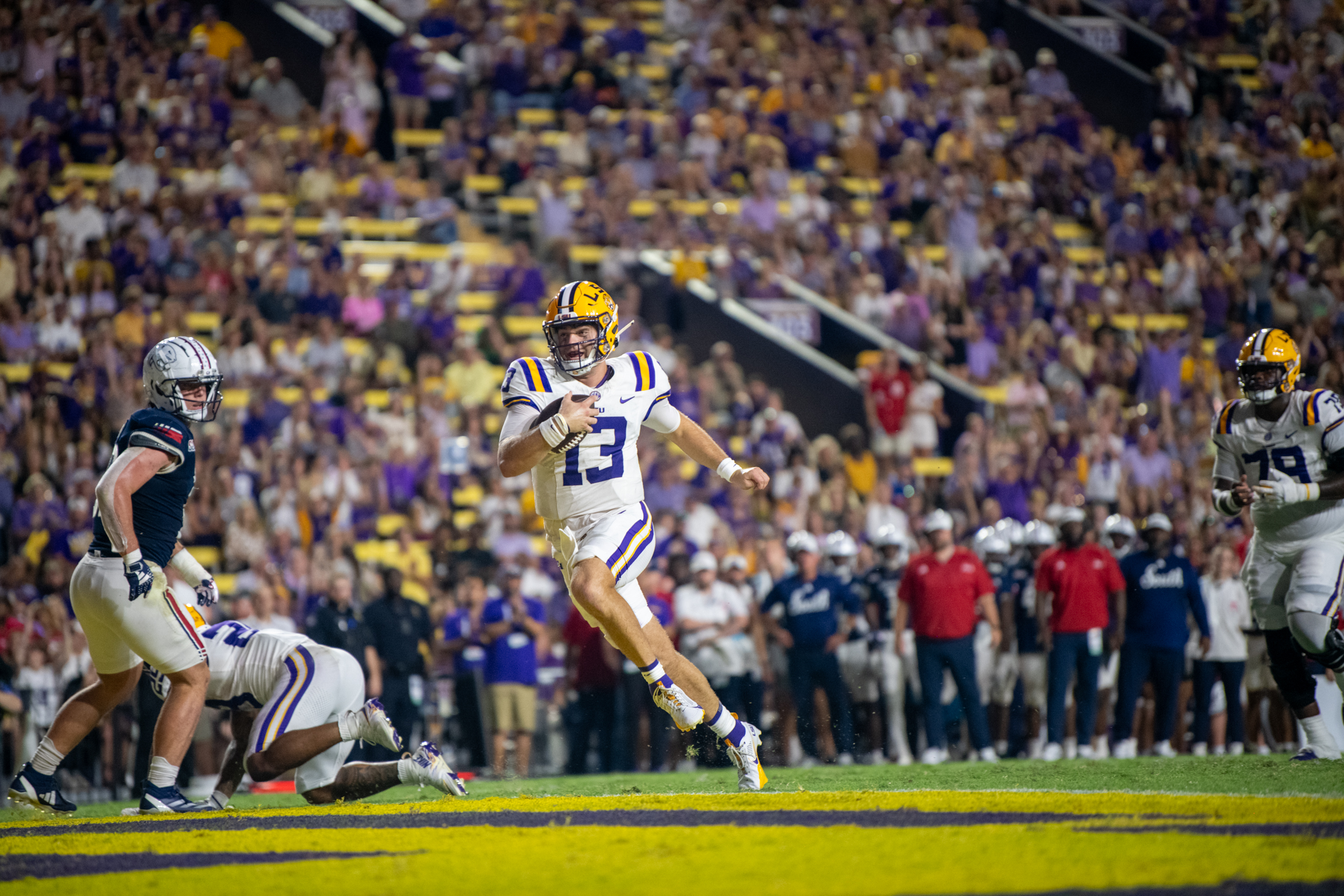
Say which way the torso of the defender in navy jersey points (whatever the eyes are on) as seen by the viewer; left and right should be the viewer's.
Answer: facing to the right of the viewer

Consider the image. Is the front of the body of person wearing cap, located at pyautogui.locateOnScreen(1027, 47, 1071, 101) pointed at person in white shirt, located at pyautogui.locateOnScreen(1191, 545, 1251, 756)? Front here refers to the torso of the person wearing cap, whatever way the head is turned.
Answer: yes

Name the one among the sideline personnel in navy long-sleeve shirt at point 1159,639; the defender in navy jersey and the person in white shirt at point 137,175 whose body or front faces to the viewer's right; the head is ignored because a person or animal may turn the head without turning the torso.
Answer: the defender in navy jersey

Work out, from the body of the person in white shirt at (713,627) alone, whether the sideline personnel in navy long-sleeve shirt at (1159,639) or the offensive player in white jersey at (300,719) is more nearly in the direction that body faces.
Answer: the offensive player in white jersey

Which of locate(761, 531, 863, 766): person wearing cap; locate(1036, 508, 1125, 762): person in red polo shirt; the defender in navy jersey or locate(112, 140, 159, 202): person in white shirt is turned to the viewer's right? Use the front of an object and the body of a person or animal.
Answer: the defender in navy jersey

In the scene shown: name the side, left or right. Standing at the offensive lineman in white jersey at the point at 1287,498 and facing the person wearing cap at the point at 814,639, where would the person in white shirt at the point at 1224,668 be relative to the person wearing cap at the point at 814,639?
right

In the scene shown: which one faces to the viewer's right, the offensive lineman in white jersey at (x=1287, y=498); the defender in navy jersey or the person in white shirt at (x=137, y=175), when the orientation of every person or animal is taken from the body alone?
the defender in navy jersey

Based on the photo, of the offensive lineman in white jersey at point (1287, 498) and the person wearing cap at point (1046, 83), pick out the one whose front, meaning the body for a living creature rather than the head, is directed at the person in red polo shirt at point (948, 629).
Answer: the person wearing cap

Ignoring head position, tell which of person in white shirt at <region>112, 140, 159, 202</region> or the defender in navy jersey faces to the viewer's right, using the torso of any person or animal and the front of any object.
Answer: the defender in navy jersey
